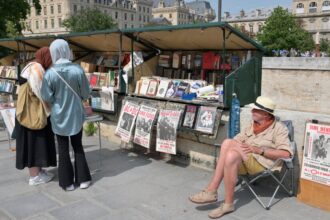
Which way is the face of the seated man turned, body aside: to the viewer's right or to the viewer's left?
to the viewer's left

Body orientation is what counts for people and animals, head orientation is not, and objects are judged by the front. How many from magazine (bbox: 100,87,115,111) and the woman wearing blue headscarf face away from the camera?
1

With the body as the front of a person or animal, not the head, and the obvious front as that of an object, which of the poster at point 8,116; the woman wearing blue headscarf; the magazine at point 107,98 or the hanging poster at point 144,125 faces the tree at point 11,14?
the woman wearing blue headscarf

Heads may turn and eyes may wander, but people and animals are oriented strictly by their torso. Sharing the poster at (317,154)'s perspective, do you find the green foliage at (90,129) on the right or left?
on its right

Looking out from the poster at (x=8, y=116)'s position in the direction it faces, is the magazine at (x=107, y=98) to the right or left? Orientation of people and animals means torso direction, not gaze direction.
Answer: on its left

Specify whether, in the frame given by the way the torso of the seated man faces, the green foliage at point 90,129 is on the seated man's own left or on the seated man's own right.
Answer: on the seated man's own right

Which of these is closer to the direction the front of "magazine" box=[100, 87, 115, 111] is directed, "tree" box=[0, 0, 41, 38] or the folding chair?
the folding chair

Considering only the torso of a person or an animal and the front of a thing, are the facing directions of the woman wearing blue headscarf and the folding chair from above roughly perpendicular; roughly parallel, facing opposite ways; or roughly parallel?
roughly perpendicular

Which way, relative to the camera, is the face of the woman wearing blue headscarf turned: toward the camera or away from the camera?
away from the camera

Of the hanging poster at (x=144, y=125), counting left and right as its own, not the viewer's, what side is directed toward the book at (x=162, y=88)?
back

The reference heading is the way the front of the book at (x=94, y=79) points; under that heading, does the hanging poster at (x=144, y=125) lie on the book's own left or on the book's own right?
on the book's own left

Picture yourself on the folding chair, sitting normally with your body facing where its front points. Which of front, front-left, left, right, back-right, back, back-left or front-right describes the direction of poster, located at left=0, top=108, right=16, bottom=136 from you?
front-right

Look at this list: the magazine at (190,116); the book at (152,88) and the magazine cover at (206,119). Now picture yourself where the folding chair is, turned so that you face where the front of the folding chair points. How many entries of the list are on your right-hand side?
3

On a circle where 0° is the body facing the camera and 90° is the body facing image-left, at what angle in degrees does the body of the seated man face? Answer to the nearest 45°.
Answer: approximately 45°

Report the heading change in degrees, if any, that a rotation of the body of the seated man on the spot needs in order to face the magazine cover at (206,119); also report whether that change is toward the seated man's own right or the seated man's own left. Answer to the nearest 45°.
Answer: approximately 90° to the seated man's own right

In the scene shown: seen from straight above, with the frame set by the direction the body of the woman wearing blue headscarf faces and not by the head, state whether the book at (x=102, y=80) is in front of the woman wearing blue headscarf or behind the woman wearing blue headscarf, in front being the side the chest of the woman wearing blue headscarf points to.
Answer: in front

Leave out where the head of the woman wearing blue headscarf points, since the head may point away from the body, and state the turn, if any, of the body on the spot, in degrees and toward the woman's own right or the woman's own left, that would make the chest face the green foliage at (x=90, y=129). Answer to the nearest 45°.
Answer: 0° — they already face it
